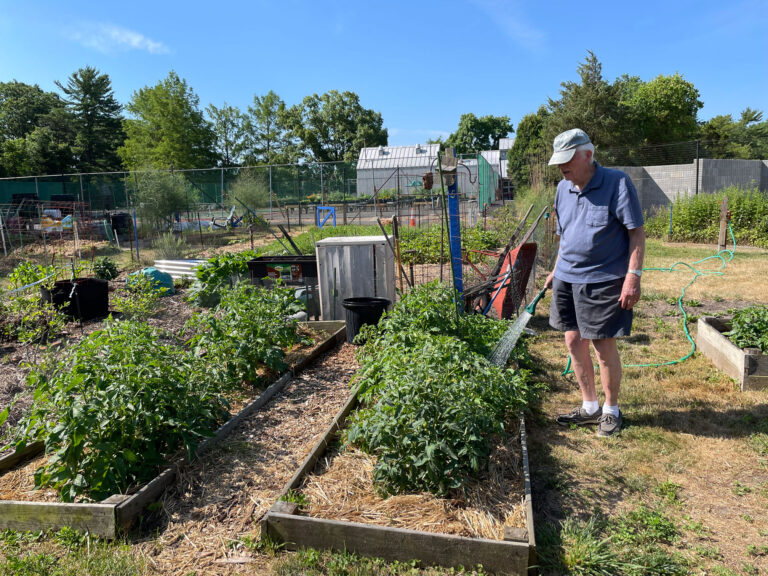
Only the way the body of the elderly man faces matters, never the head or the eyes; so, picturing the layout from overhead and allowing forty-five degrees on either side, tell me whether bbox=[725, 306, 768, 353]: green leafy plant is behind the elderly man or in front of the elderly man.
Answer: behind

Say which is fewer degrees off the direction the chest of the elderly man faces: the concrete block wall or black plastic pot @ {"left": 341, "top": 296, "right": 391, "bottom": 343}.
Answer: the black plastic pot

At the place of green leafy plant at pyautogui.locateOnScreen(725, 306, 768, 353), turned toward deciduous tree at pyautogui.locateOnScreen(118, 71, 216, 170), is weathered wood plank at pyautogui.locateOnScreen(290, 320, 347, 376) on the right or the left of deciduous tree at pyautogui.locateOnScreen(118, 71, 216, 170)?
left

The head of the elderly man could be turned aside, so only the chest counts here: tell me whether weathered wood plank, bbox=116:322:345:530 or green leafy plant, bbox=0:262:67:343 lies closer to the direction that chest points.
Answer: the weathered wood plank

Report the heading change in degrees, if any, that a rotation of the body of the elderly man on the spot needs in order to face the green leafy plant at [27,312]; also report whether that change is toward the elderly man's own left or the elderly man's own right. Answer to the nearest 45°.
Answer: approximately 45° to the elderly man's own right

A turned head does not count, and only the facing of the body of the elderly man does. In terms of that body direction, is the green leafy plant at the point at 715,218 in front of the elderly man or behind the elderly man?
behind

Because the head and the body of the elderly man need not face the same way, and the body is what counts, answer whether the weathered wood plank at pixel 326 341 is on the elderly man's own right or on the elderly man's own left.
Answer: on the elderly man's own right

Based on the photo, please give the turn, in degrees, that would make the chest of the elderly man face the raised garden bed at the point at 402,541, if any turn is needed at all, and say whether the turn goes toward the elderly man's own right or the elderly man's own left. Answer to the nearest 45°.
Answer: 0° — they already face it

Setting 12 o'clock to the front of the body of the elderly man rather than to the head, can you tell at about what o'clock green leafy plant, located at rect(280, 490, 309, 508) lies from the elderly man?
The green leafy plant is roughly at 12 o'clock from the elderly man.

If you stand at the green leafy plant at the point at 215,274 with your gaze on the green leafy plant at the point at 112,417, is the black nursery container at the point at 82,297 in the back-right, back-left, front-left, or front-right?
front-right

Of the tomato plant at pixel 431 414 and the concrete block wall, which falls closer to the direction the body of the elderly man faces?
the tomato plant

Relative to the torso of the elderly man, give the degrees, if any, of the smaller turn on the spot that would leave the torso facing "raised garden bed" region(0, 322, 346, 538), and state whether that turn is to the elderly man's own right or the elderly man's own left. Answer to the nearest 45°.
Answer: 0° — they already face it

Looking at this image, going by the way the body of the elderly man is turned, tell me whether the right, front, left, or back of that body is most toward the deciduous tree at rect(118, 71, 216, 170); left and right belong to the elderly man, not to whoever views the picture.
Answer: right

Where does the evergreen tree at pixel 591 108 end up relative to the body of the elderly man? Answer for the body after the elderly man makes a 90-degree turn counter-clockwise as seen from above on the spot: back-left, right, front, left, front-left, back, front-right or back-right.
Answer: back-left

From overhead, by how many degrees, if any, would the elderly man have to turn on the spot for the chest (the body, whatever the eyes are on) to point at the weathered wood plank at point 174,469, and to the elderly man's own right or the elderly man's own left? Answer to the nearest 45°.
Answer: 0° — they already face it

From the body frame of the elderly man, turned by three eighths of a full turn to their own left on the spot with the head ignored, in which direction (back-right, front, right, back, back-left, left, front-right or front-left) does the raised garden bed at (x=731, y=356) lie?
front-left

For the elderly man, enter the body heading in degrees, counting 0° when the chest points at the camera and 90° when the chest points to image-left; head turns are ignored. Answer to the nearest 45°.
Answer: approximately 45°
